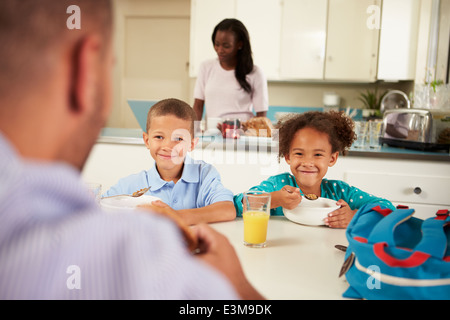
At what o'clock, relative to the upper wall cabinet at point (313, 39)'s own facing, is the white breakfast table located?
The white breakfast table is roughly at 12 o'clock from the upper wall cabinet.

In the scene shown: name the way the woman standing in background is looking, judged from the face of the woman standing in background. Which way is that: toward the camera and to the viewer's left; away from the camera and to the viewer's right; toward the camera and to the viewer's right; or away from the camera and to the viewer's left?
toward the camera and to the viewer's left

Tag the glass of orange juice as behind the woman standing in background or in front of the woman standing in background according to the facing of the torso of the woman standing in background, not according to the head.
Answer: in front

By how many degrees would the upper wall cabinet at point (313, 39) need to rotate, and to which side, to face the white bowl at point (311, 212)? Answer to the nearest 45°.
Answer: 0° — it already faces it

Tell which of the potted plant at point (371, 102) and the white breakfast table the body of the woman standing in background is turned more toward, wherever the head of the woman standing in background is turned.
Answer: the white breakfast table

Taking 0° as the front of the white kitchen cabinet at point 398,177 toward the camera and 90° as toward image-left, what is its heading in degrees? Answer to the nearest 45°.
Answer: approximately 0°

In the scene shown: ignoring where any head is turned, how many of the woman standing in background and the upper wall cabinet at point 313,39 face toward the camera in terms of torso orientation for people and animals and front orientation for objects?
2
